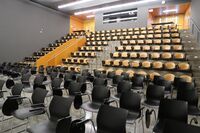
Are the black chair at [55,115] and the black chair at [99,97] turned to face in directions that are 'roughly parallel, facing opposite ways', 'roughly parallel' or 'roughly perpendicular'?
roughly parallel

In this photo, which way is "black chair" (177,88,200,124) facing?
toward the camera

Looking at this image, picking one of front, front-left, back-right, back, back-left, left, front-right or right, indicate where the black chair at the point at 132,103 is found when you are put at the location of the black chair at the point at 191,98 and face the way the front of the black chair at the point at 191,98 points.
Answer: front-right

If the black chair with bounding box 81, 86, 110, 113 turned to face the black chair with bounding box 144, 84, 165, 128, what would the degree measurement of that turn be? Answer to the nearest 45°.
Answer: approximately 135° to its left

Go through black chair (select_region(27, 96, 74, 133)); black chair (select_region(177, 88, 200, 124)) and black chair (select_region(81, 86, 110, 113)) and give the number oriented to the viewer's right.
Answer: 0

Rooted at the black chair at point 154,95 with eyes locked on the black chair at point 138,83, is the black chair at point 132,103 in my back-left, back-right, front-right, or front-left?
back-left

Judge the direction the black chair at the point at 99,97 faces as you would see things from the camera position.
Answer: facing the viewer and to the left of the viewer

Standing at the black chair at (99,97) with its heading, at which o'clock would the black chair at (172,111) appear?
the black chair at (172,111) is roughly at 9 o'clock from the black chair at (99,97).

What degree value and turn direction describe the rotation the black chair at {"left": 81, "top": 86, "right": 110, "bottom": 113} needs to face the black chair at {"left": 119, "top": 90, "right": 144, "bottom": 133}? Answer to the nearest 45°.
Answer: approximately 90° to its left

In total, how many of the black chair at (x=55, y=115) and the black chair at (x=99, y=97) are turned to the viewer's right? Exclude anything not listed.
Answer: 0

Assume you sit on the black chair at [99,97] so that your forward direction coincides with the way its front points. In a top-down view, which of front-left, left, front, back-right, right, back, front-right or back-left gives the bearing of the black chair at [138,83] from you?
back

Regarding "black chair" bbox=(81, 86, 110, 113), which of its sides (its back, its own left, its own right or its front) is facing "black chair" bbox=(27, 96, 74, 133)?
front

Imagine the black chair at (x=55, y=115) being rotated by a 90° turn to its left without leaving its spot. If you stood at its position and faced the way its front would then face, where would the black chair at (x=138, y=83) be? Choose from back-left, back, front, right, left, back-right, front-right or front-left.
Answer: left

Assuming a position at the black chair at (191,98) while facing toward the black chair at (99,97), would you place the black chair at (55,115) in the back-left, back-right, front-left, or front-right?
front-left
